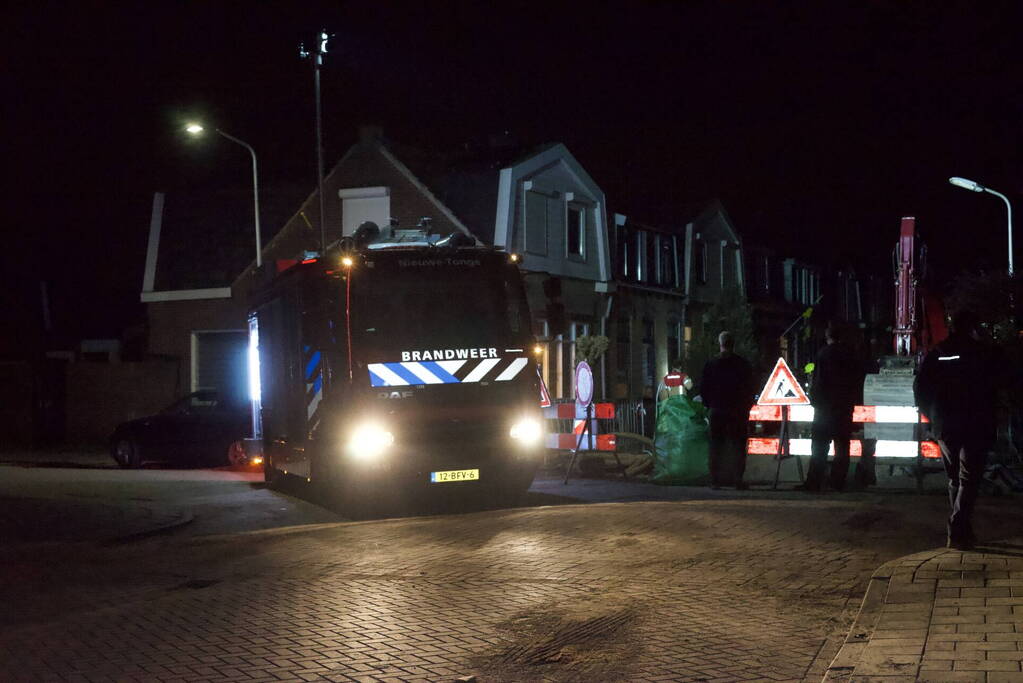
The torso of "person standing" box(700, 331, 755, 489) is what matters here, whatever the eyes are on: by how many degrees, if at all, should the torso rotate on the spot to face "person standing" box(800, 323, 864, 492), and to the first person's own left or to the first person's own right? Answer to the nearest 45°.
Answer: approximately 135° to the first person's own right

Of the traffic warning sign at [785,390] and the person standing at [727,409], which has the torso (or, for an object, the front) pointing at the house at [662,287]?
the person standing

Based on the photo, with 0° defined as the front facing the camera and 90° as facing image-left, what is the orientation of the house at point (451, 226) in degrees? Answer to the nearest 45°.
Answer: approximately 315°

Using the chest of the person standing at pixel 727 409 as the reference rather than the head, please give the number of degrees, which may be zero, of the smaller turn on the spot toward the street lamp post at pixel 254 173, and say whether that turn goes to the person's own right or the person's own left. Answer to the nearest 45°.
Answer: approximately 45° to the person's own left

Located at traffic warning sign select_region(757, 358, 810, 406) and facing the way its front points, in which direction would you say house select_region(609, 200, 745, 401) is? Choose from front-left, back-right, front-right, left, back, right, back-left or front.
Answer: back

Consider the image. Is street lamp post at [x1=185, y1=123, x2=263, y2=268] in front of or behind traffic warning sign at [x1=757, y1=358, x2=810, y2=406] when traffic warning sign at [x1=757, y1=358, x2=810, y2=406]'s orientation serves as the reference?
behind

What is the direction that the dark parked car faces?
to the viewer's left

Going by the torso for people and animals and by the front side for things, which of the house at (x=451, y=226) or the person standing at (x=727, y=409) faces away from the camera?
the person standing

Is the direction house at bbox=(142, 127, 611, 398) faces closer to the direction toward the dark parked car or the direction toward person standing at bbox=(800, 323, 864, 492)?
the person standing

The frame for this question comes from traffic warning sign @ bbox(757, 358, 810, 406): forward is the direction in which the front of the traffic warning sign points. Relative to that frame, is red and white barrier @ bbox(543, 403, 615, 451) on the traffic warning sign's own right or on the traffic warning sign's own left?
on the traffic warning sign's own right

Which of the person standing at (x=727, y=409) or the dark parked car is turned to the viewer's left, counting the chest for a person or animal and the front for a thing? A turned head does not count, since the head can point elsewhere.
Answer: the dark parked car

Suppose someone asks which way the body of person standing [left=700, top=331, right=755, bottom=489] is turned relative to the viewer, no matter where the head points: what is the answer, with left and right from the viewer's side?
facing away from the viewer

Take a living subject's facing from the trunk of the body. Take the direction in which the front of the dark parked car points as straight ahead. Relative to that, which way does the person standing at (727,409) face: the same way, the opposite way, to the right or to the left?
to the right
